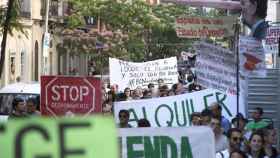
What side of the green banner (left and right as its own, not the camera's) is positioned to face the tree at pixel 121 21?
back

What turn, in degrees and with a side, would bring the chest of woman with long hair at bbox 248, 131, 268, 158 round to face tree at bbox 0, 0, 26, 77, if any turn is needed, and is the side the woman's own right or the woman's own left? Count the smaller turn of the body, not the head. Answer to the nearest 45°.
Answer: approximately 135° to the woman's own right

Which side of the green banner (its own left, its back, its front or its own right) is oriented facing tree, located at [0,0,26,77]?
back

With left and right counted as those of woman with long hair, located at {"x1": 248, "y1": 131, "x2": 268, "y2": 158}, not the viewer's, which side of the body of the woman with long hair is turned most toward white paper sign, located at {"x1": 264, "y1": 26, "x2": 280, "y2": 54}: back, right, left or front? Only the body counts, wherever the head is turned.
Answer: back

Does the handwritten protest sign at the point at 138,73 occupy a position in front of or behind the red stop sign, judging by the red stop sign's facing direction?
behind

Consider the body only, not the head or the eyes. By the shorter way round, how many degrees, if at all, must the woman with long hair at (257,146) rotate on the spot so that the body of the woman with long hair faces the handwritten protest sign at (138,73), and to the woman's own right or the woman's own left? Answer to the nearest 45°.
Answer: approximately 180°

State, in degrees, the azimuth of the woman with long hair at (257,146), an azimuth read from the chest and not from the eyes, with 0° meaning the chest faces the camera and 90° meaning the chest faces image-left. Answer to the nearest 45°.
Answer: approximately 0°

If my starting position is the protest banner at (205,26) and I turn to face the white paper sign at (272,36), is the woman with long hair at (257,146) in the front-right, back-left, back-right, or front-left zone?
front-right
